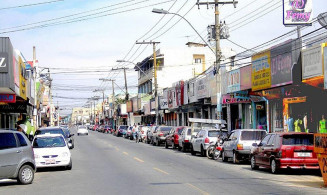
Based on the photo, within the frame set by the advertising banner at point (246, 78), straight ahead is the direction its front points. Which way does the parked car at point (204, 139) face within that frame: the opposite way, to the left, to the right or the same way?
to the right

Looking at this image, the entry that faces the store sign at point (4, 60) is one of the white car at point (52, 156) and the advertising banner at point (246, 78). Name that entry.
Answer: the advertising banner

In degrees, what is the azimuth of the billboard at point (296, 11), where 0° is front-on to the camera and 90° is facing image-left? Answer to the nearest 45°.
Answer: approximately 0°

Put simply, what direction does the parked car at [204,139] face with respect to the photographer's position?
facing away from the viewer and to the left of the viewer
